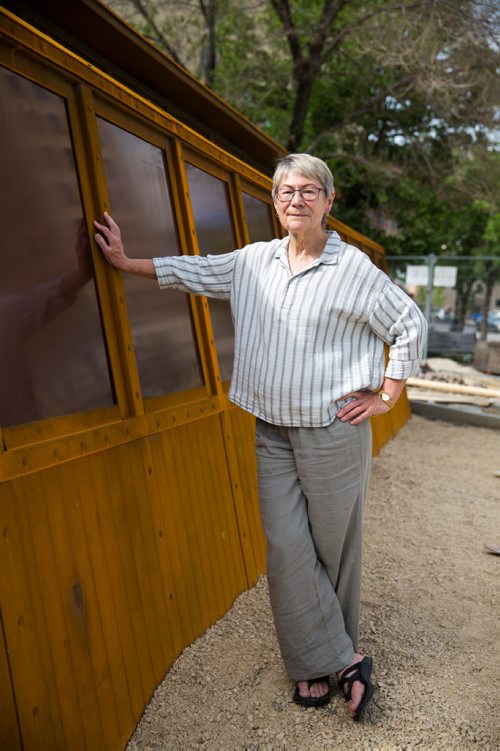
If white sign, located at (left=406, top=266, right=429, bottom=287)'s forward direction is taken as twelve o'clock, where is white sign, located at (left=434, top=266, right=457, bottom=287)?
white sign, located at (left=434, top=266, right=457, bottom=287) is roughly at 9 o'clock from white sign, located at (left=406, top=266, right=429, bottom=287).

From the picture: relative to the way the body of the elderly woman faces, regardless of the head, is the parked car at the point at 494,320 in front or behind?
behind

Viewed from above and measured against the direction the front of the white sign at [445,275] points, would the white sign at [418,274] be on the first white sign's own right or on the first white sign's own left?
on the first white sign's own right

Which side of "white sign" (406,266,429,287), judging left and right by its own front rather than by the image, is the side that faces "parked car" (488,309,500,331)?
left

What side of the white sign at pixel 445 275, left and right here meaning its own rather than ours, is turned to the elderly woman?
front

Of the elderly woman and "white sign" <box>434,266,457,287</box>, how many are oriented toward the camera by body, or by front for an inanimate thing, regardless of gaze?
2

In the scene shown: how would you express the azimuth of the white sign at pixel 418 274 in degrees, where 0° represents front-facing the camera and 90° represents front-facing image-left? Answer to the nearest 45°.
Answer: approximately 0°

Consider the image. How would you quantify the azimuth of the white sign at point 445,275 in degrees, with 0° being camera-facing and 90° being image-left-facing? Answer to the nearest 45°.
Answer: approximately 0°
